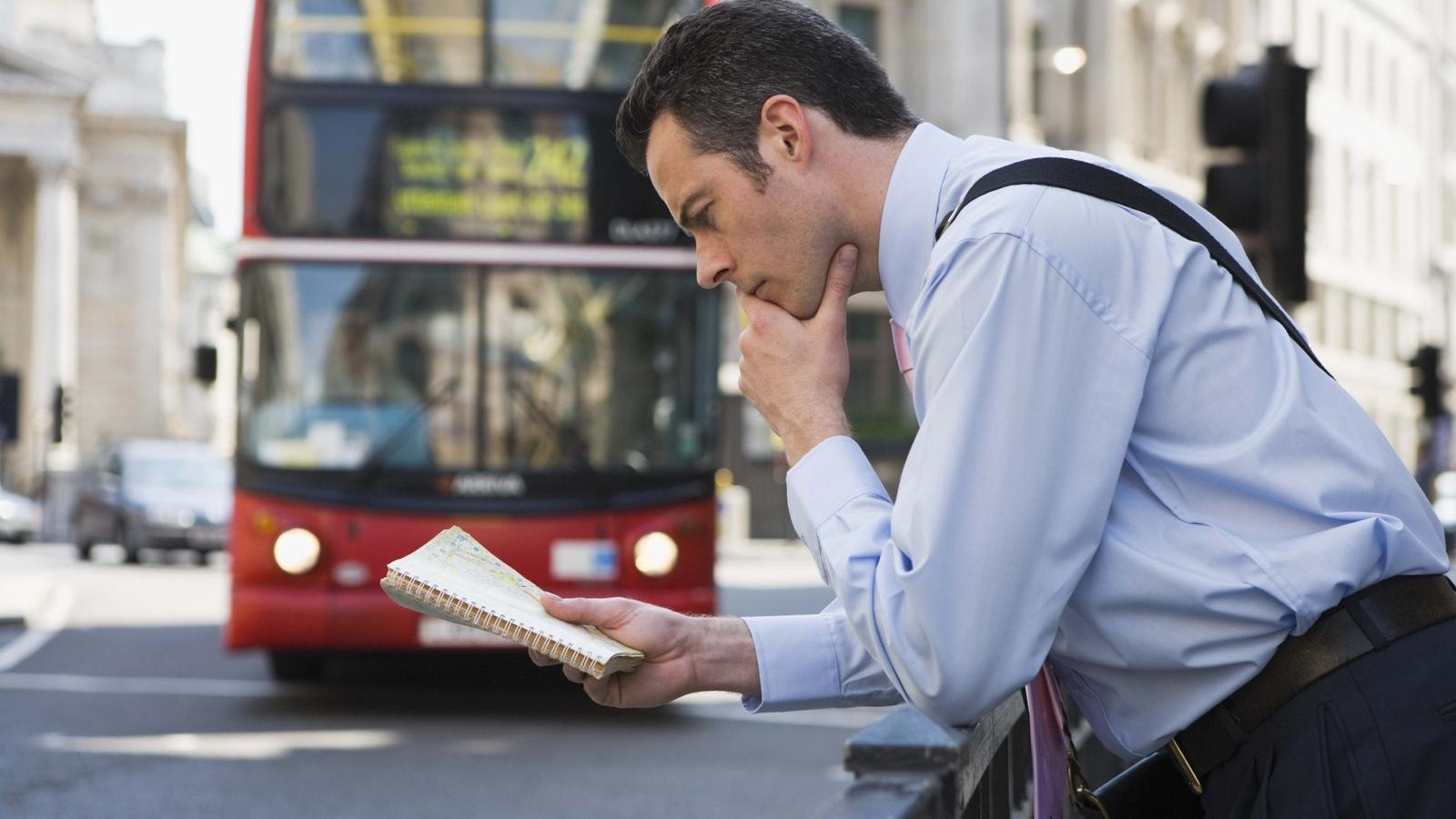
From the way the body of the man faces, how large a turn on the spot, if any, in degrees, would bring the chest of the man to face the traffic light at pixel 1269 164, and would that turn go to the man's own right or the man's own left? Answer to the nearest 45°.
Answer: approximately 90° to the man's own right

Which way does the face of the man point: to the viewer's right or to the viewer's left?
to the viewer's left

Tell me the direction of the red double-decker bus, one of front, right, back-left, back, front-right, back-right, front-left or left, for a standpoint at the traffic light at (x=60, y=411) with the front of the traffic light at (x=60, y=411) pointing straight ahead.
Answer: right

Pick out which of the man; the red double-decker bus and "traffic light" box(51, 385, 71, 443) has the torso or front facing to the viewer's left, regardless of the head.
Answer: the man

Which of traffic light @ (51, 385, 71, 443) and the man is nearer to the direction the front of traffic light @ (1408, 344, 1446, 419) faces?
the traffic light

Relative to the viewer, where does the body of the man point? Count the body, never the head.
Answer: to the viewer's left

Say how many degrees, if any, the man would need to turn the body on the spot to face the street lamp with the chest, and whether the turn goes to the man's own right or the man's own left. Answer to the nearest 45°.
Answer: approximately 90° to the man's own right

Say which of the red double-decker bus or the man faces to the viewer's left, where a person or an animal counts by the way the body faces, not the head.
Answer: the man
